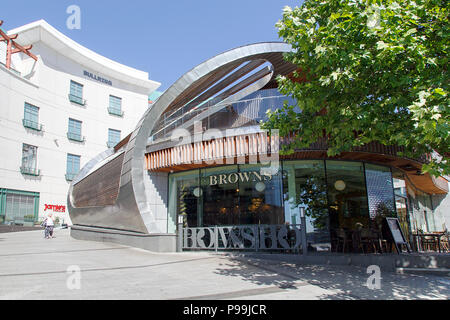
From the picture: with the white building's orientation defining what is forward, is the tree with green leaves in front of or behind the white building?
in front

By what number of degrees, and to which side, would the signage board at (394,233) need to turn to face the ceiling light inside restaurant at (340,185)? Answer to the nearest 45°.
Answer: approximately 135° to its right

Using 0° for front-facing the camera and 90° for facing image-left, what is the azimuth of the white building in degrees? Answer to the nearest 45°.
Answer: approximately 315°

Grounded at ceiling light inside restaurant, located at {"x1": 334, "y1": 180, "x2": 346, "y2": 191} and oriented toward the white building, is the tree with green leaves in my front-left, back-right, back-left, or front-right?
back-left

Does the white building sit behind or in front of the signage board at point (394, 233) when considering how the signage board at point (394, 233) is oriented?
behind

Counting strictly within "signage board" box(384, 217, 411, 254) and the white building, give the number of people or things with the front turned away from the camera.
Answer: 0

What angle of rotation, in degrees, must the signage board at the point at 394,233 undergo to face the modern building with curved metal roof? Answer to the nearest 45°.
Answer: approximately 135° to its right

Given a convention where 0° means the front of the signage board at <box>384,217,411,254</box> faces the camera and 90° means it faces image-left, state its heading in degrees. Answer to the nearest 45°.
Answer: approximately 315°
